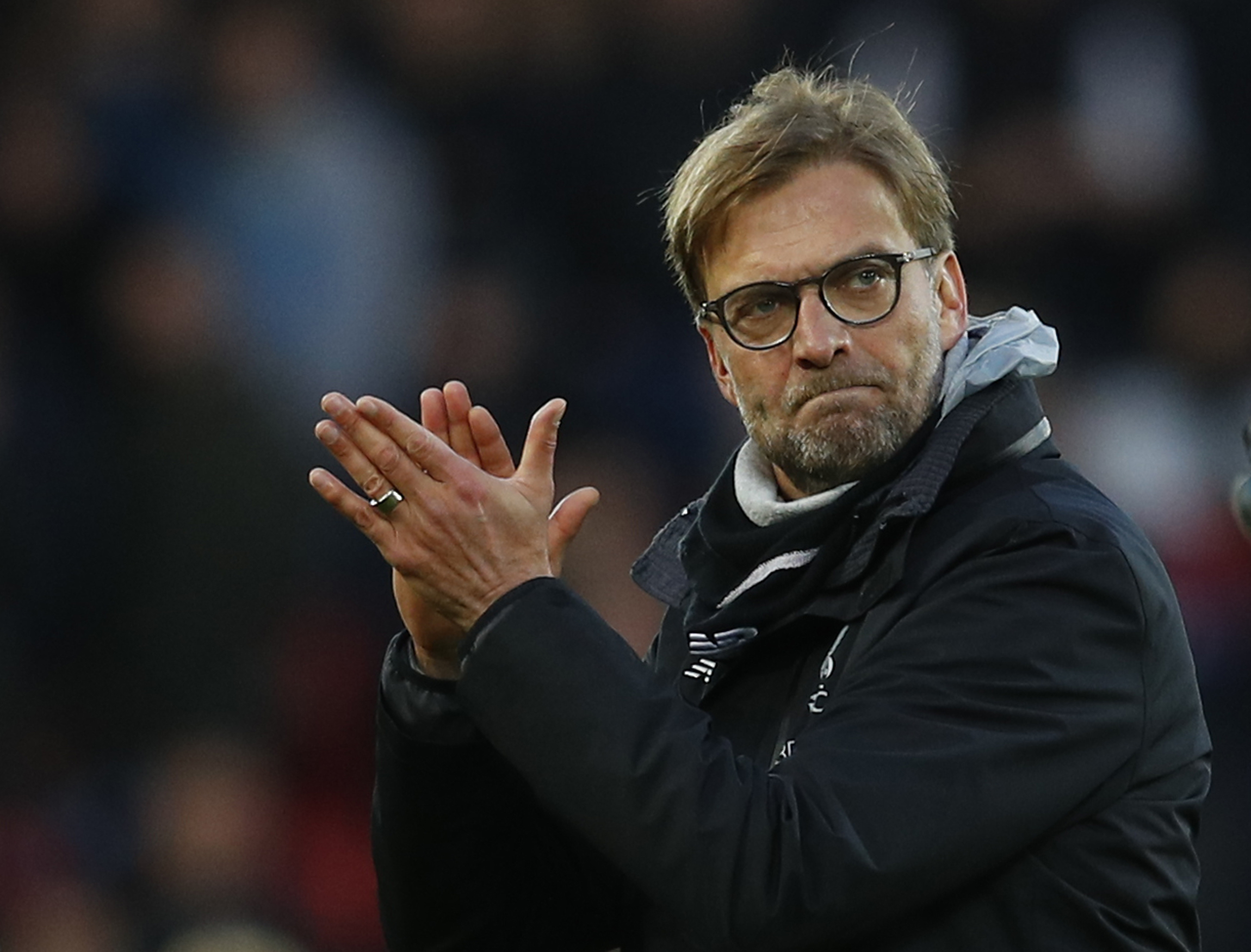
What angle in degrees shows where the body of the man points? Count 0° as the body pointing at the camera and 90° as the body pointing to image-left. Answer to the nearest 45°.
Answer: approximately 45°
